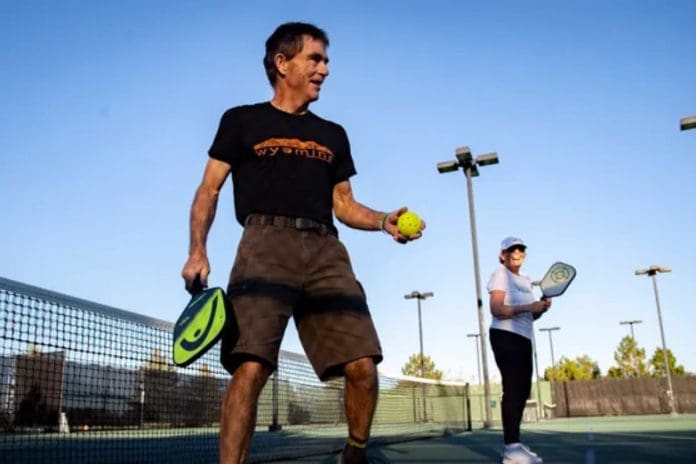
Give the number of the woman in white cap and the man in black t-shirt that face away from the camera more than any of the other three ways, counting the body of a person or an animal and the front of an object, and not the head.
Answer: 0

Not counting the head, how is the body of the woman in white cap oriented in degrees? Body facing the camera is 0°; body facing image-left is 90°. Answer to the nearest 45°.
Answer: approximately 315°

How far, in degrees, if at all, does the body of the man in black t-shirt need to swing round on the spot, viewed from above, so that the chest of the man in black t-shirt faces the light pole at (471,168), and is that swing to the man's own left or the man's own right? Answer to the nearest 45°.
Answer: approximately 135° to the man's own left

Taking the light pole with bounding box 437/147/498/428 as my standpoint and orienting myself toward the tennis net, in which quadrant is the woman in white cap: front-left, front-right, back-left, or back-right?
front-left

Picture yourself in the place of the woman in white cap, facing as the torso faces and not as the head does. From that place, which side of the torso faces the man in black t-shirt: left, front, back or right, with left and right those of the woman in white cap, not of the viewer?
right

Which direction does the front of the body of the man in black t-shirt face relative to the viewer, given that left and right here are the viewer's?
facing the viewer and to the right of the viewer

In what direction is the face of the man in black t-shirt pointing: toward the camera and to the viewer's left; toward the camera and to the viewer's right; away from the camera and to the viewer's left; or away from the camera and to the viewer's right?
toward the camera and to the viewer's right

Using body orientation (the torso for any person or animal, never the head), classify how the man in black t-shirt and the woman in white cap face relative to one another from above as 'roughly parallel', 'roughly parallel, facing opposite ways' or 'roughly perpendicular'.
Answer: roughly parallel

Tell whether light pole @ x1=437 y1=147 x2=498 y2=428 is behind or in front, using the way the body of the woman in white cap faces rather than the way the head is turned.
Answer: behind

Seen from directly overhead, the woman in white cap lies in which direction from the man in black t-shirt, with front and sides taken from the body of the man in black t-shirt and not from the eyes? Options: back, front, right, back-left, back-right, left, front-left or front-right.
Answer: left
